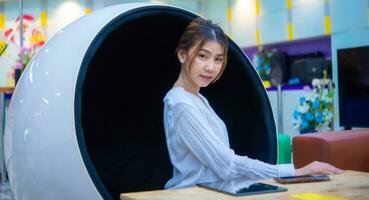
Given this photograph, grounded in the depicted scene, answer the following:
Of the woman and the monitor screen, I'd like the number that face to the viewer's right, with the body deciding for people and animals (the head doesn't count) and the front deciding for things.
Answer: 1

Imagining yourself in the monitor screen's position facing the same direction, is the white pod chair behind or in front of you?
in front

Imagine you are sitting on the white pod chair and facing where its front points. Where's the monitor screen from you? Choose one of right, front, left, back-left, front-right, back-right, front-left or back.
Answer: left

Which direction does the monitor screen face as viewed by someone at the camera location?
facing the viewer and to the left of the viewer

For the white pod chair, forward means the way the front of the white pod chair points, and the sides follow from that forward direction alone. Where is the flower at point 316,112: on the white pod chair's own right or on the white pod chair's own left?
on the white pod chair's own left

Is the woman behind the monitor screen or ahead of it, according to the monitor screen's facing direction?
ahead

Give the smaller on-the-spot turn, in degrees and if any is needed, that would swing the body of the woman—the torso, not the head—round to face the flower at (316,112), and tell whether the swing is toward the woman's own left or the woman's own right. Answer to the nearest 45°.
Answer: approximately 90° to the woman's own left

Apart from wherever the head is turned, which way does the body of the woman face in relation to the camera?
to the viewer's right

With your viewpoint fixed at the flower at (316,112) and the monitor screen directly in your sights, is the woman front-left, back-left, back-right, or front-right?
back-right
